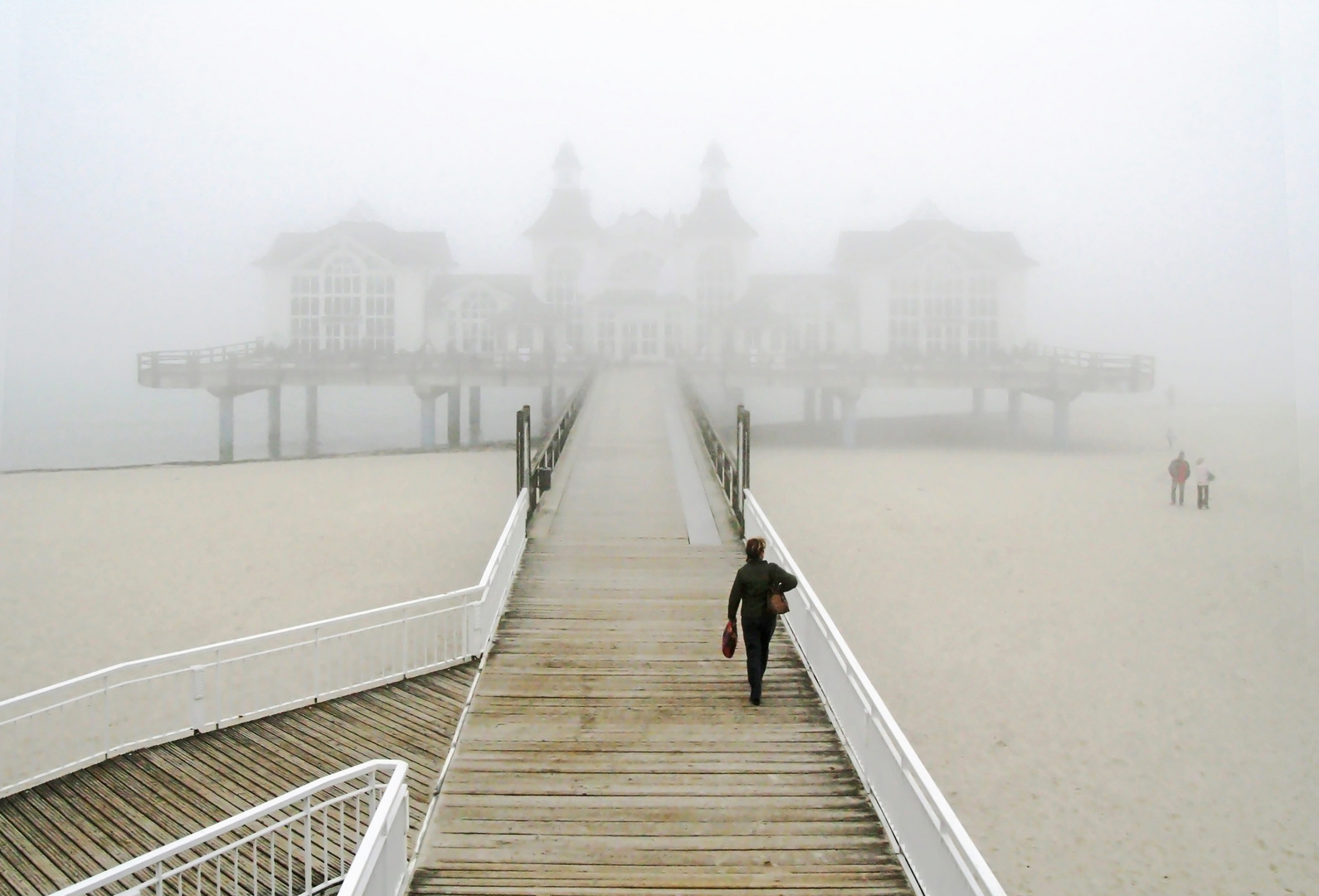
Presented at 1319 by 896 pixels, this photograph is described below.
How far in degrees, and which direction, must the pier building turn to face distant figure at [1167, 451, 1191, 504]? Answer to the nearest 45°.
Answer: approximately 45° to its left

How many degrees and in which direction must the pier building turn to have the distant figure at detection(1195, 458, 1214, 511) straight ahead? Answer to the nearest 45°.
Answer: approximately 45° to its left

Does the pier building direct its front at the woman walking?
yes

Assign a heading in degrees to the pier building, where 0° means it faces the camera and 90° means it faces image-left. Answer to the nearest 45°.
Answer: approximately 0°
